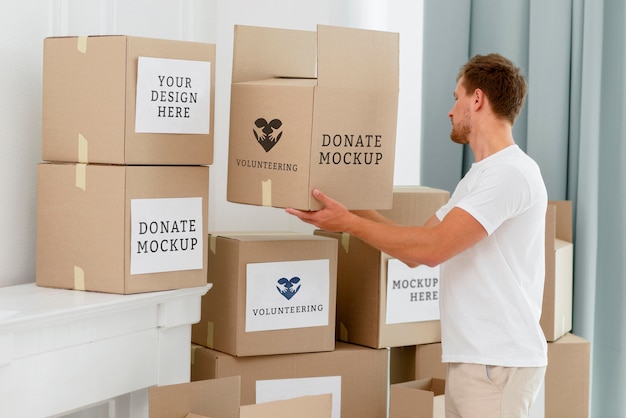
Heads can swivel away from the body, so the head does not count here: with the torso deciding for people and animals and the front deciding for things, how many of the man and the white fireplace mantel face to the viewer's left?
1

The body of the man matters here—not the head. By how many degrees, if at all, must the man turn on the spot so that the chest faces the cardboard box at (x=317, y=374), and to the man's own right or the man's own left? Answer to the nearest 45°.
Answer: approximately 45° to the man's own right

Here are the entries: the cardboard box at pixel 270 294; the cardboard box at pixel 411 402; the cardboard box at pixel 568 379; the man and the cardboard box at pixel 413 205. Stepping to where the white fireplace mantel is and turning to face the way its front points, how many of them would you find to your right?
0

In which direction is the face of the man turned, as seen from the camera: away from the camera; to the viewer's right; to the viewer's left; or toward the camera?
to the viewer's left

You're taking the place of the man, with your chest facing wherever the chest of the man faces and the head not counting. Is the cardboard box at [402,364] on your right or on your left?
on your right

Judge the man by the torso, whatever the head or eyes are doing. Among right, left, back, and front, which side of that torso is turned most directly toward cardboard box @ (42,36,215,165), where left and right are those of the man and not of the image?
front

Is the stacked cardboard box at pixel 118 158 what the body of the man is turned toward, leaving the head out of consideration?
yes

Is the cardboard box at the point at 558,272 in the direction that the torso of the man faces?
no

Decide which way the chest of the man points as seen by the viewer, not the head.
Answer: to the viewer's left

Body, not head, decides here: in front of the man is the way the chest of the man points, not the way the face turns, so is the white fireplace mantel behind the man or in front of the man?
in front

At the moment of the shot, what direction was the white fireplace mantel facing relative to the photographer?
facing the viewer and to the right of the viewer

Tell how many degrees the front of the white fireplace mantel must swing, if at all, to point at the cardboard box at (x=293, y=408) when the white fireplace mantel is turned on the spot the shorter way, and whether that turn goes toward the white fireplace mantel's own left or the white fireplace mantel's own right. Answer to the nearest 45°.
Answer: approximately 45° to the white fireplace mantel's own left
